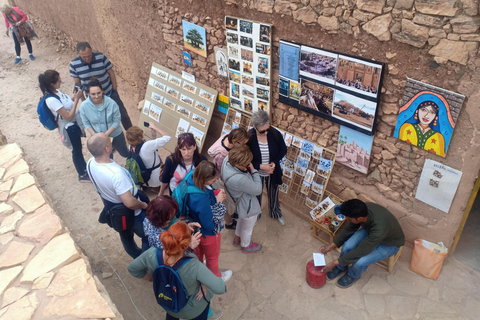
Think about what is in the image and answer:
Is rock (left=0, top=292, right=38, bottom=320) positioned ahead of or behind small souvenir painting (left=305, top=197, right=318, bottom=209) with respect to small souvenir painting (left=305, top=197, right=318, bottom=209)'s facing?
ahead

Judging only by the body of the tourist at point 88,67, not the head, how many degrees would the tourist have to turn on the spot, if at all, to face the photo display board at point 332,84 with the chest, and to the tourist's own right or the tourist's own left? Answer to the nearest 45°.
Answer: approximately 45° to the tourist's own left

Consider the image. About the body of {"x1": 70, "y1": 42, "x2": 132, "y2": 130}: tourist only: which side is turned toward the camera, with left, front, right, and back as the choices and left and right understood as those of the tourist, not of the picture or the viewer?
front

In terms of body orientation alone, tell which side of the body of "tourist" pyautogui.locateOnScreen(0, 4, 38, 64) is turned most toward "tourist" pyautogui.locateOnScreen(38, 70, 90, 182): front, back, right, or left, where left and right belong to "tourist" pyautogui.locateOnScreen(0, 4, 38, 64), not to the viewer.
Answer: front

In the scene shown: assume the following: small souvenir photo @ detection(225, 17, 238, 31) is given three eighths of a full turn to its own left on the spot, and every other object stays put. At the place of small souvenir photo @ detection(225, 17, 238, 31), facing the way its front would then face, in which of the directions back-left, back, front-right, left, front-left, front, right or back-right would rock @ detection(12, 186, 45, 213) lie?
back-right

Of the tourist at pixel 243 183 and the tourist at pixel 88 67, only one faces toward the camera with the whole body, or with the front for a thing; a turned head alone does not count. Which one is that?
the tourist at pixel 88 67

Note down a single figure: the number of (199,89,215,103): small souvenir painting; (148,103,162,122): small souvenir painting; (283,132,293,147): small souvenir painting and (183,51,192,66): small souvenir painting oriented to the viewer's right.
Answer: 0

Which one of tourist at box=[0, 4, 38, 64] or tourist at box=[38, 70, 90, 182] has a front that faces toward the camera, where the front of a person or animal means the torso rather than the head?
tourist at box=[0, 4, 38, 64]

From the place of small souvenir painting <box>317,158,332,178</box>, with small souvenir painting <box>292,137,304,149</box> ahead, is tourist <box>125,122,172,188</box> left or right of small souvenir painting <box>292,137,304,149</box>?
left

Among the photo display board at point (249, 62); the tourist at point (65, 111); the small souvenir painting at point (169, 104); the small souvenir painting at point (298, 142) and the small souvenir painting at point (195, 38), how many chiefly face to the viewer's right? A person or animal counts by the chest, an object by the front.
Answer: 1

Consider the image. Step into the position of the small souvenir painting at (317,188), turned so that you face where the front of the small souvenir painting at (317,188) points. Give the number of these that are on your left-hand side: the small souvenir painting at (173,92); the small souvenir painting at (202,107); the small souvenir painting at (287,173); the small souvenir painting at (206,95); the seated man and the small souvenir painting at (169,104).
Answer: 1
